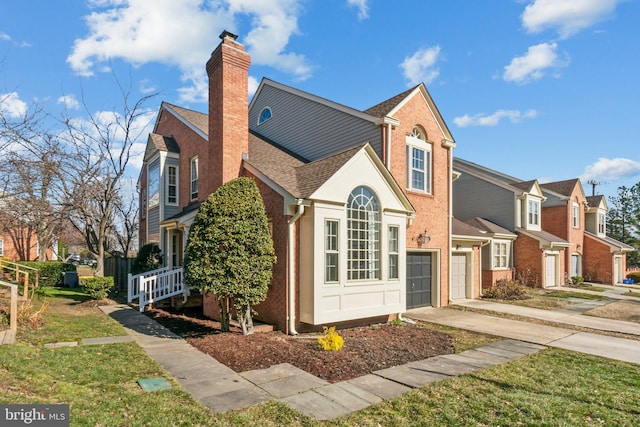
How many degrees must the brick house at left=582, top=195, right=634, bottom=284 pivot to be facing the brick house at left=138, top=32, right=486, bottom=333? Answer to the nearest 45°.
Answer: approximately 45° to its right

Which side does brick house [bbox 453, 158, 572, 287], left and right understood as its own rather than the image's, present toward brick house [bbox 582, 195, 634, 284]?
left

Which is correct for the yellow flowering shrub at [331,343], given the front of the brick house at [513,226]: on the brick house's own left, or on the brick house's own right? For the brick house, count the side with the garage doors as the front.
on the brick house's own right

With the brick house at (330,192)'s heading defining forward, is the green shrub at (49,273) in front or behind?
behind

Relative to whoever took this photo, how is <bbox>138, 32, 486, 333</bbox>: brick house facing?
facing the viewer and to the right of the viewer

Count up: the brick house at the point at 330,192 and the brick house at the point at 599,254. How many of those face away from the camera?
0

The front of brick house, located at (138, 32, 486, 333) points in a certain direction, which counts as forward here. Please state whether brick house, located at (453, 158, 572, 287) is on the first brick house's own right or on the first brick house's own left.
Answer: on the first brick house's own left

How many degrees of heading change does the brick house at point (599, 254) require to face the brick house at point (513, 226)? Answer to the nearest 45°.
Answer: approximately 45° to its right

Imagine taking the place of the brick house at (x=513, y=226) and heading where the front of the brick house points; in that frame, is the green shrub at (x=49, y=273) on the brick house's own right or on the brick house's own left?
on the brick house's own right

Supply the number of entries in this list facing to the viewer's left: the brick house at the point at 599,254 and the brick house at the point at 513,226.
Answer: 0
